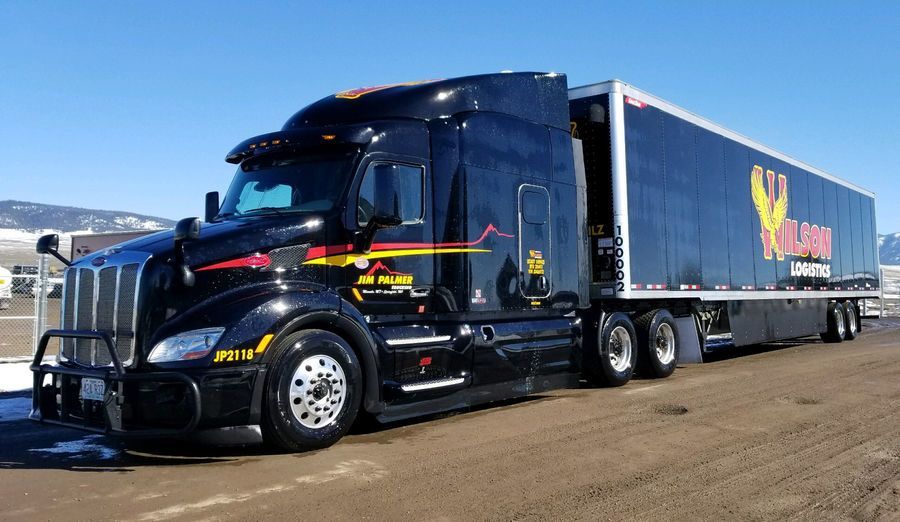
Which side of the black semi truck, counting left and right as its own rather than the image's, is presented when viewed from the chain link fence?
right

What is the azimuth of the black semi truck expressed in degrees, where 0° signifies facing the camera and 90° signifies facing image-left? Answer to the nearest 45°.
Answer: approximately 45°
